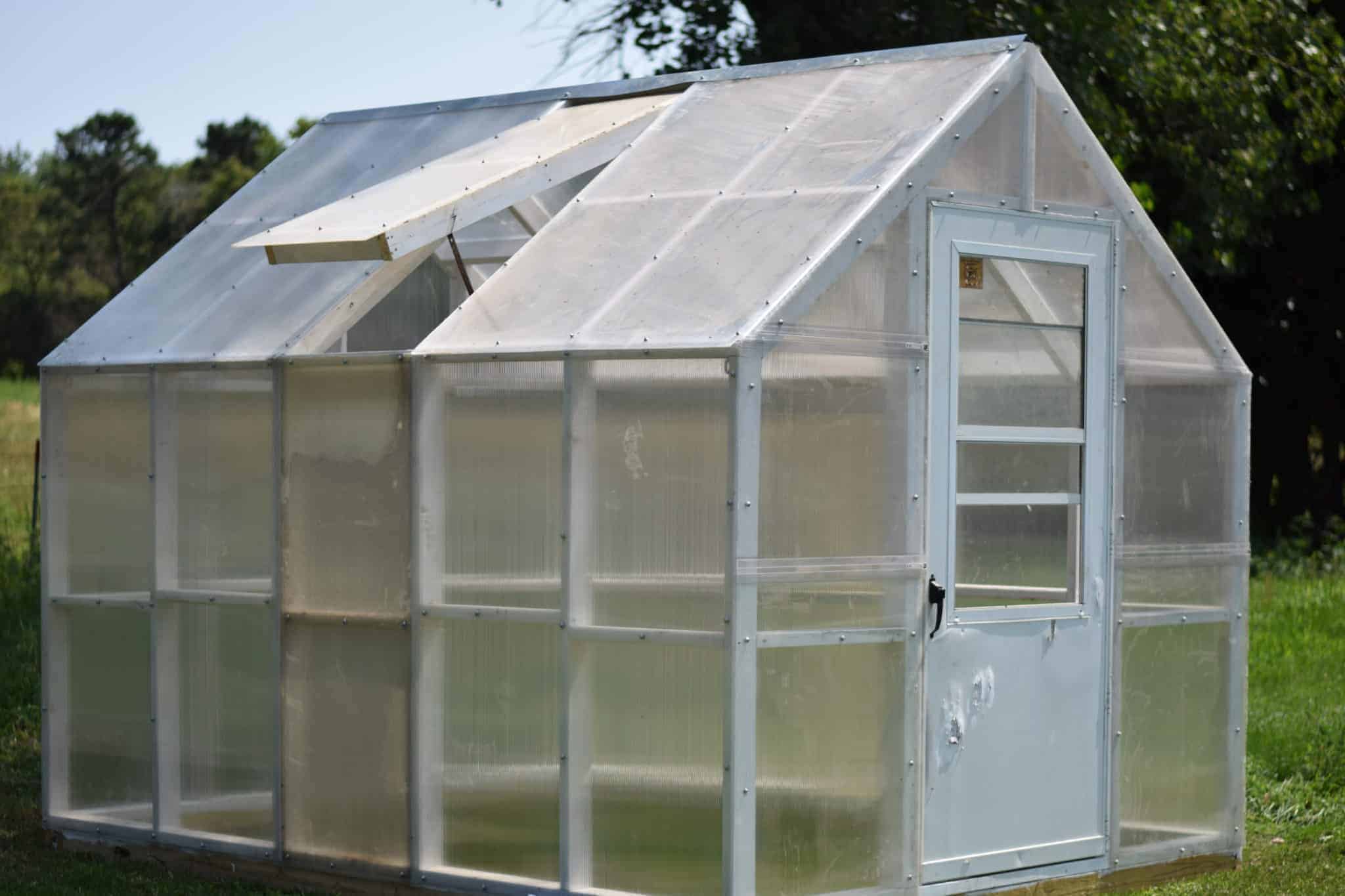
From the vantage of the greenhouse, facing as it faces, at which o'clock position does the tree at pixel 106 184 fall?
The tree is roughly at 7 o'clock from the greenhouse.

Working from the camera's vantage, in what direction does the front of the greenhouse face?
facing the viewer and to the right of the viewer
